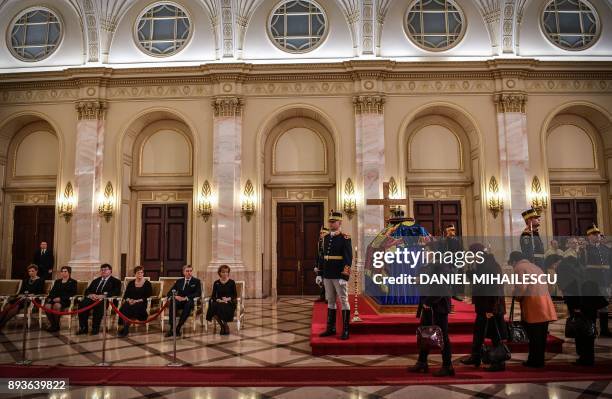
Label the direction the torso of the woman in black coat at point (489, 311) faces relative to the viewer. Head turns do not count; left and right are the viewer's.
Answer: facing to the left of the viewer

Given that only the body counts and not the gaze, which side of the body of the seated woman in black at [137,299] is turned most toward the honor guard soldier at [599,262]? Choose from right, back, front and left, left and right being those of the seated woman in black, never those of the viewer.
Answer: left

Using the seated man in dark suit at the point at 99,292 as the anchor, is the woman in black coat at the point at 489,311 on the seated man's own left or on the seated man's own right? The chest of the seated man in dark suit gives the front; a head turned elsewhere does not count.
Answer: on the seated man's own left

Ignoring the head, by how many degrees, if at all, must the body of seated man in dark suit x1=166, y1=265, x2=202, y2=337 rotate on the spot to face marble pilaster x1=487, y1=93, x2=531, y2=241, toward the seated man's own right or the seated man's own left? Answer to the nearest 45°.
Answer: approximately 135° to the seated man's own left

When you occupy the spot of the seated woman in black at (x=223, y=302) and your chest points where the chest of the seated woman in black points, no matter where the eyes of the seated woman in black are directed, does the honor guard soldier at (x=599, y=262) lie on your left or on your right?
on your left

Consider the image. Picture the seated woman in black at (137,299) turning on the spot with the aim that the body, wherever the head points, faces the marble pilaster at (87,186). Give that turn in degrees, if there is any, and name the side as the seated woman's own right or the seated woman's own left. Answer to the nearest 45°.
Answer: approximately 135° to the seated woman's own right

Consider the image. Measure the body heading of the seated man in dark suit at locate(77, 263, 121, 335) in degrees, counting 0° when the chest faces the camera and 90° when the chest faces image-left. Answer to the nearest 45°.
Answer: approximately 45°

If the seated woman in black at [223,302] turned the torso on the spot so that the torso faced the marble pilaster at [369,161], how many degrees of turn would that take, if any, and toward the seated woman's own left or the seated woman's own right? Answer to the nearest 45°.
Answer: approximately 135° to the seated woman's own left

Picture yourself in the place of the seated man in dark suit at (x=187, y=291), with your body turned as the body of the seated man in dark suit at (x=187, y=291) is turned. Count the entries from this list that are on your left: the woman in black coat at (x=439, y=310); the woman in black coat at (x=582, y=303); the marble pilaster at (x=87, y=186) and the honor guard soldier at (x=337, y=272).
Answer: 3
